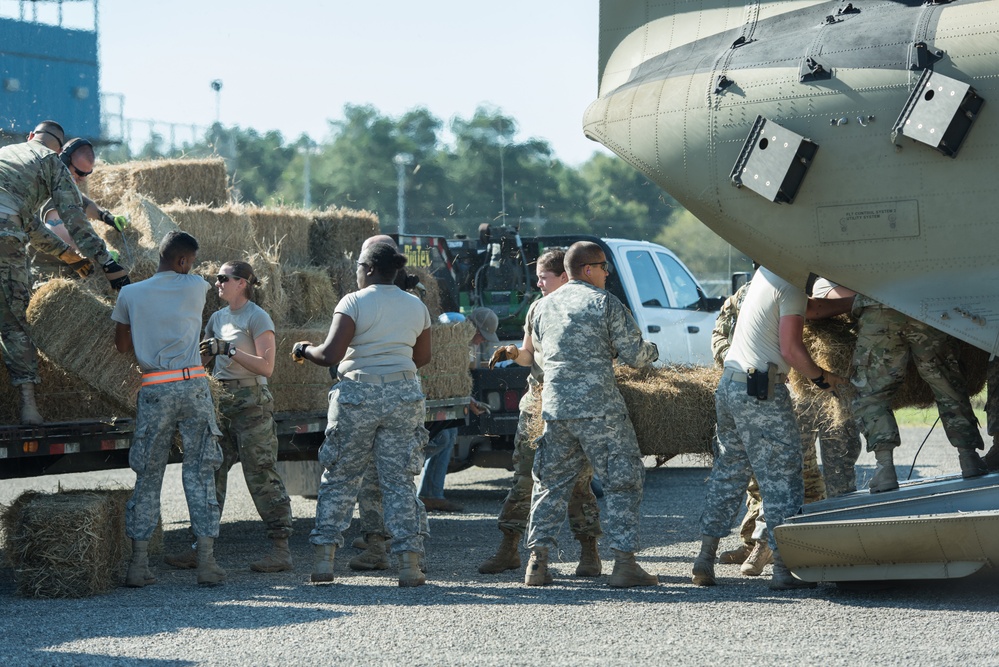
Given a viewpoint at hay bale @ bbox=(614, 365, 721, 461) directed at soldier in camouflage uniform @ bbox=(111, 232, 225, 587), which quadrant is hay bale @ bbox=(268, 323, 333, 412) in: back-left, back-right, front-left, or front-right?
front-right

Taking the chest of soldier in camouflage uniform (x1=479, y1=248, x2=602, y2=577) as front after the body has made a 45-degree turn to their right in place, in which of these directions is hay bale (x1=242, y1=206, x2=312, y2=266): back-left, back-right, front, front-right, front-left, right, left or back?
front-right

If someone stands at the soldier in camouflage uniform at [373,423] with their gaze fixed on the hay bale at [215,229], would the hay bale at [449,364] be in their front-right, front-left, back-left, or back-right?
front-right

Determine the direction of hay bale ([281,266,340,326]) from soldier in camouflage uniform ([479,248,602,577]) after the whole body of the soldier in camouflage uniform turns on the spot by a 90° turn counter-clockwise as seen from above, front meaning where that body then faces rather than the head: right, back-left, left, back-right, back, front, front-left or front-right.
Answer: back

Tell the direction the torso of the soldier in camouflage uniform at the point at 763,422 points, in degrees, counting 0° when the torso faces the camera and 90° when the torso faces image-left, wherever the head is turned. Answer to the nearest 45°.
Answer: approximately 225°

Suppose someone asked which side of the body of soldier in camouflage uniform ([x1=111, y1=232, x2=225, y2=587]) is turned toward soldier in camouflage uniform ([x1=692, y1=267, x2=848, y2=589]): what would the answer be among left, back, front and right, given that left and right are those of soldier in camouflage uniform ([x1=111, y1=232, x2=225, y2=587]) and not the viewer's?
right

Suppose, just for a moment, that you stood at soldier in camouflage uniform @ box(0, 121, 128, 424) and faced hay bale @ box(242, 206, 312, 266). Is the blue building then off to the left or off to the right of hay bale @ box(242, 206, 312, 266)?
left

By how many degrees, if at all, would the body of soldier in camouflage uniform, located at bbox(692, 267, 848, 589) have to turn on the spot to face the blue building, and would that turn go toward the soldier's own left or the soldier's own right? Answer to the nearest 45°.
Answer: approximately 90° to the soldier's own left

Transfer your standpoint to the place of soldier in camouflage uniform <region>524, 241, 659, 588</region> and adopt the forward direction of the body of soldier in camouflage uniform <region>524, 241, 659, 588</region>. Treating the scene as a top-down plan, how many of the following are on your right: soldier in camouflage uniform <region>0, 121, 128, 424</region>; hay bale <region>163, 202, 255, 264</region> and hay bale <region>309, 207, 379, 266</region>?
0

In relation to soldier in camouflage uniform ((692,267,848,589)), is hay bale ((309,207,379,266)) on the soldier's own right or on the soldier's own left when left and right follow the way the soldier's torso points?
on the soldier's own left

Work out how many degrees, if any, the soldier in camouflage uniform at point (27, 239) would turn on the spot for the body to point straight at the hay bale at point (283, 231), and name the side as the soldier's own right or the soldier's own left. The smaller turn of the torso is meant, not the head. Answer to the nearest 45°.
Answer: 0° — they already face it

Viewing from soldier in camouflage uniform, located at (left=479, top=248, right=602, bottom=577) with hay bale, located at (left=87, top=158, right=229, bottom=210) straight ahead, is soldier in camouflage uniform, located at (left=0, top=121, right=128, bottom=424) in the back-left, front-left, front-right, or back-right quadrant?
front-left

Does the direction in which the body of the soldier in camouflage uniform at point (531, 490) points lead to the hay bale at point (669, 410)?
no
